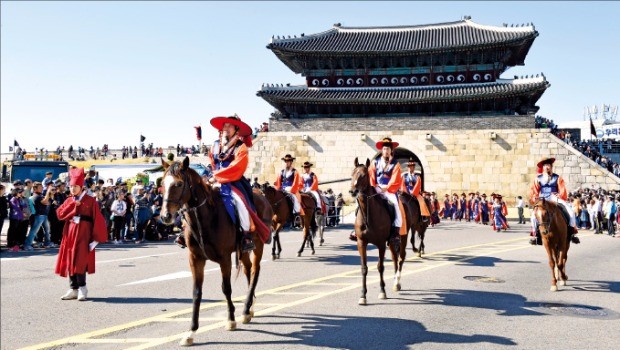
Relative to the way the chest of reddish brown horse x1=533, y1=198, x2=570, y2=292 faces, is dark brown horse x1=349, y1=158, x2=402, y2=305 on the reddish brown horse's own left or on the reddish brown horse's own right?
on the reddish brown horse's own right

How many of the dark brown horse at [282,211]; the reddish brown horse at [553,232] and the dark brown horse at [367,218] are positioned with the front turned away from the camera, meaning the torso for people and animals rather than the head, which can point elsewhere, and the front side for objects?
0

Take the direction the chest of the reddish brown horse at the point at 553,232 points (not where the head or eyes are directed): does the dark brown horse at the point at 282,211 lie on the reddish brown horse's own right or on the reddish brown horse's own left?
on the reddish brown horse's own right

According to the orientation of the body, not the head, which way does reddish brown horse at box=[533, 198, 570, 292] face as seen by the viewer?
toward the camera

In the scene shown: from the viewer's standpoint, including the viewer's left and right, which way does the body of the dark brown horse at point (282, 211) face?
facing the viewer and to the left of the viewer

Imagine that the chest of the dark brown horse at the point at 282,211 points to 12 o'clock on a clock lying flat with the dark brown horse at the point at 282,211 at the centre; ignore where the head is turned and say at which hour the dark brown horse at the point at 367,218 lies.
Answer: the dark brown horse at the point at 367,218 is roughly at 10 o'clock from the dark brown horse at the point at 282,211.

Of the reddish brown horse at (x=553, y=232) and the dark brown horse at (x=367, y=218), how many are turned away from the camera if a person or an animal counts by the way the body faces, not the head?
0

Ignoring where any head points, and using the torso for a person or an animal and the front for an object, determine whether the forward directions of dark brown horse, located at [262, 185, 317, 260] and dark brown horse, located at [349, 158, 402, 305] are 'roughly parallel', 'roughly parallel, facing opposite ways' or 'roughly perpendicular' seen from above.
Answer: roughly parallel

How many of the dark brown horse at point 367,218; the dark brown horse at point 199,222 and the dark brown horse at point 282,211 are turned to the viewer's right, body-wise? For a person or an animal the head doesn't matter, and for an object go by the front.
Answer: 0

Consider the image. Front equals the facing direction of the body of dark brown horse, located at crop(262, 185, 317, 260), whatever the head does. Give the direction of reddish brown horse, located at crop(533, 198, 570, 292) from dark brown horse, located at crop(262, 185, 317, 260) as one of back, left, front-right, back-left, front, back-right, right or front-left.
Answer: left

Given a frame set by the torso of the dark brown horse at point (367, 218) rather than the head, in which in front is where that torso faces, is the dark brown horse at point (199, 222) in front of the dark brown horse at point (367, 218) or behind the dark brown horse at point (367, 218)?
in front

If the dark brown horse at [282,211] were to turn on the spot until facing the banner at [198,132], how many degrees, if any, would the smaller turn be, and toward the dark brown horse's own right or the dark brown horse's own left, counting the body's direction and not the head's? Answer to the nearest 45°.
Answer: approximately 135° to the dark brown horse's own right
